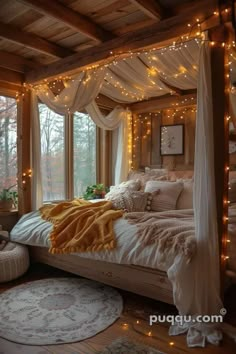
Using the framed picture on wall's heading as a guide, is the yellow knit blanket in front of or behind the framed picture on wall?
in front

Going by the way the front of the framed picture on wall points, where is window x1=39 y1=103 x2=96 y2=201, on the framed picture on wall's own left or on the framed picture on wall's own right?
on the framed picture on wall's own right

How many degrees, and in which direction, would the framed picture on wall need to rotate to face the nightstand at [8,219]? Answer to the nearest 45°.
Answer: approximately 45° to its right

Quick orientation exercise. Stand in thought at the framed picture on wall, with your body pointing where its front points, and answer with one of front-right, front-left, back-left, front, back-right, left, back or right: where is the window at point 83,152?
right

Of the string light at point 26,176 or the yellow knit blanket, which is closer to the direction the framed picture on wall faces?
the yellow knit blanket

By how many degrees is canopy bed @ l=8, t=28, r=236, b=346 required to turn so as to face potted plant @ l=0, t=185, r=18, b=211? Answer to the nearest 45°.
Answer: approximately 90° to its right

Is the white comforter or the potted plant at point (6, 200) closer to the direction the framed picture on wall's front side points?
the white comforter

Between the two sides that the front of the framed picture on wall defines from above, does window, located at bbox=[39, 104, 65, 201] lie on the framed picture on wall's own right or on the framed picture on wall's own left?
on the framed picture on wall's own right

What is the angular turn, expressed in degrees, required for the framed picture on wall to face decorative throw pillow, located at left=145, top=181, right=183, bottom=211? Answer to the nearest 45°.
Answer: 0° — it already faces it

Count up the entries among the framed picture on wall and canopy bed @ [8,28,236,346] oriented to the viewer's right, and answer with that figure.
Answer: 0

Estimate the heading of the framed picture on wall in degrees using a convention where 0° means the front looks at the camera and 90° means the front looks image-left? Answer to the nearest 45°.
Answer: approximately 0°
